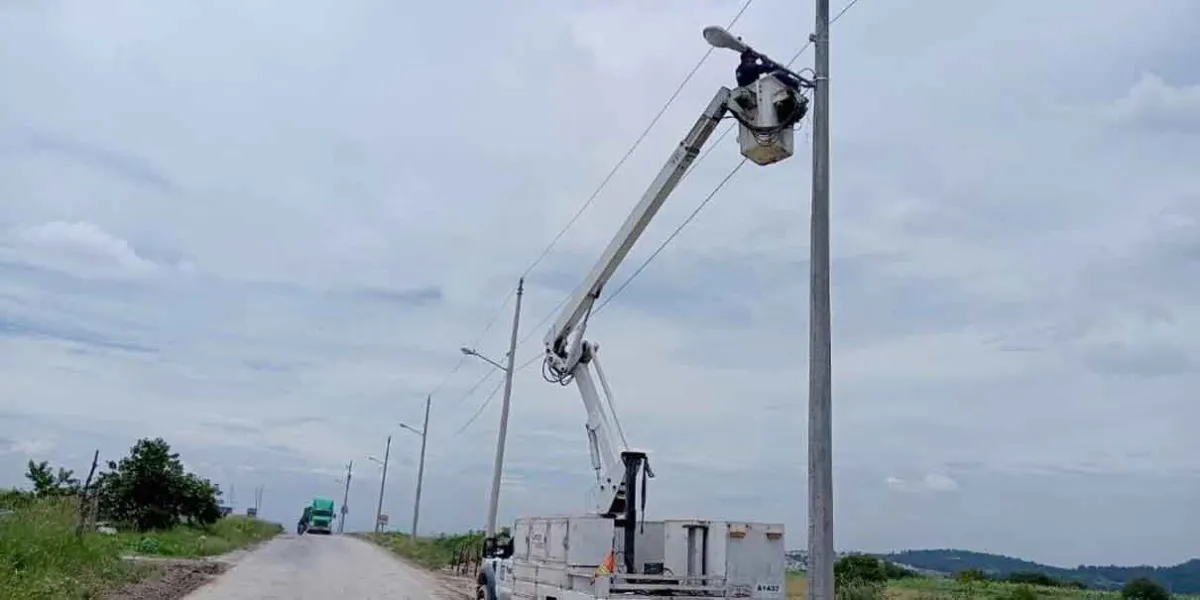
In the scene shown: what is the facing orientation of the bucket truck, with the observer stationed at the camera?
facing away from the viewer and to the left of the viewer

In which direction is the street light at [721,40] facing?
to the viewer's left

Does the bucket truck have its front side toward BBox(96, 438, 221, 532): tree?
yes

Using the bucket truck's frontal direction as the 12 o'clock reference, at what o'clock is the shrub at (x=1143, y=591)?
The shrub is roughly at 3 o'clock from the bucket truck.
